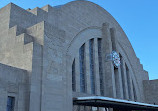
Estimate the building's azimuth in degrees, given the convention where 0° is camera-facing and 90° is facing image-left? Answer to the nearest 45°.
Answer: approximately 315°
